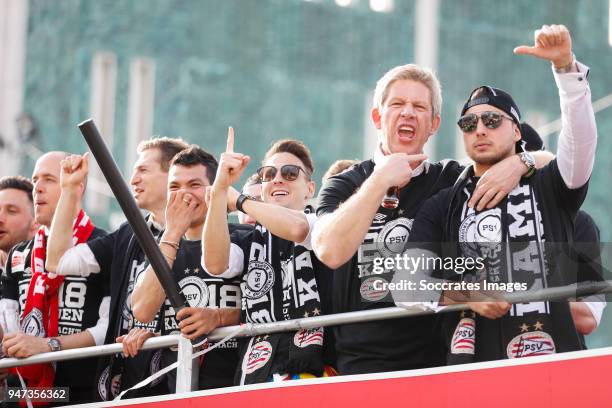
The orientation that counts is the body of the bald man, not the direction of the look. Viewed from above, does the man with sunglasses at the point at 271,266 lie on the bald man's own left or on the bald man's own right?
on the bald man's own left

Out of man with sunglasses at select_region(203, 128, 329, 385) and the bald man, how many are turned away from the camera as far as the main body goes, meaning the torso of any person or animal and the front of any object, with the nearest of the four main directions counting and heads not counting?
0

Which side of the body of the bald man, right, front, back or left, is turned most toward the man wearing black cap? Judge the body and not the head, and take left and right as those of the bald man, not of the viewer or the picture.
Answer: left

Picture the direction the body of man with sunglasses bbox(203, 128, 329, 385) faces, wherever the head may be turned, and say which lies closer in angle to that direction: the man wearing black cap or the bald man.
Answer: the man wearing black cap

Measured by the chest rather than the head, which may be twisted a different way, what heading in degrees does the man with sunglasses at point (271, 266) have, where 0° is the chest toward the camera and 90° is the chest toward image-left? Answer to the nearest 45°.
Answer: approximately 0°

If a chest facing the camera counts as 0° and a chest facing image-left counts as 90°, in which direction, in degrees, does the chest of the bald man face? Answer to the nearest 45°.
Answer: approximately 45°

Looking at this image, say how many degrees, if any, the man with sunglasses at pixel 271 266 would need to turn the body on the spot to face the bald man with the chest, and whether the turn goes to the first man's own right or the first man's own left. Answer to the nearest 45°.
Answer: approximately 135° to the first man's own right

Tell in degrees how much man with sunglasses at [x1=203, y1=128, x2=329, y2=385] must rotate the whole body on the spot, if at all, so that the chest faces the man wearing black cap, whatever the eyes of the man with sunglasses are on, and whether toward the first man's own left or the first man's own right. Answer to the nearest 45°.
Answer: approximately 45° to the first man's own left
